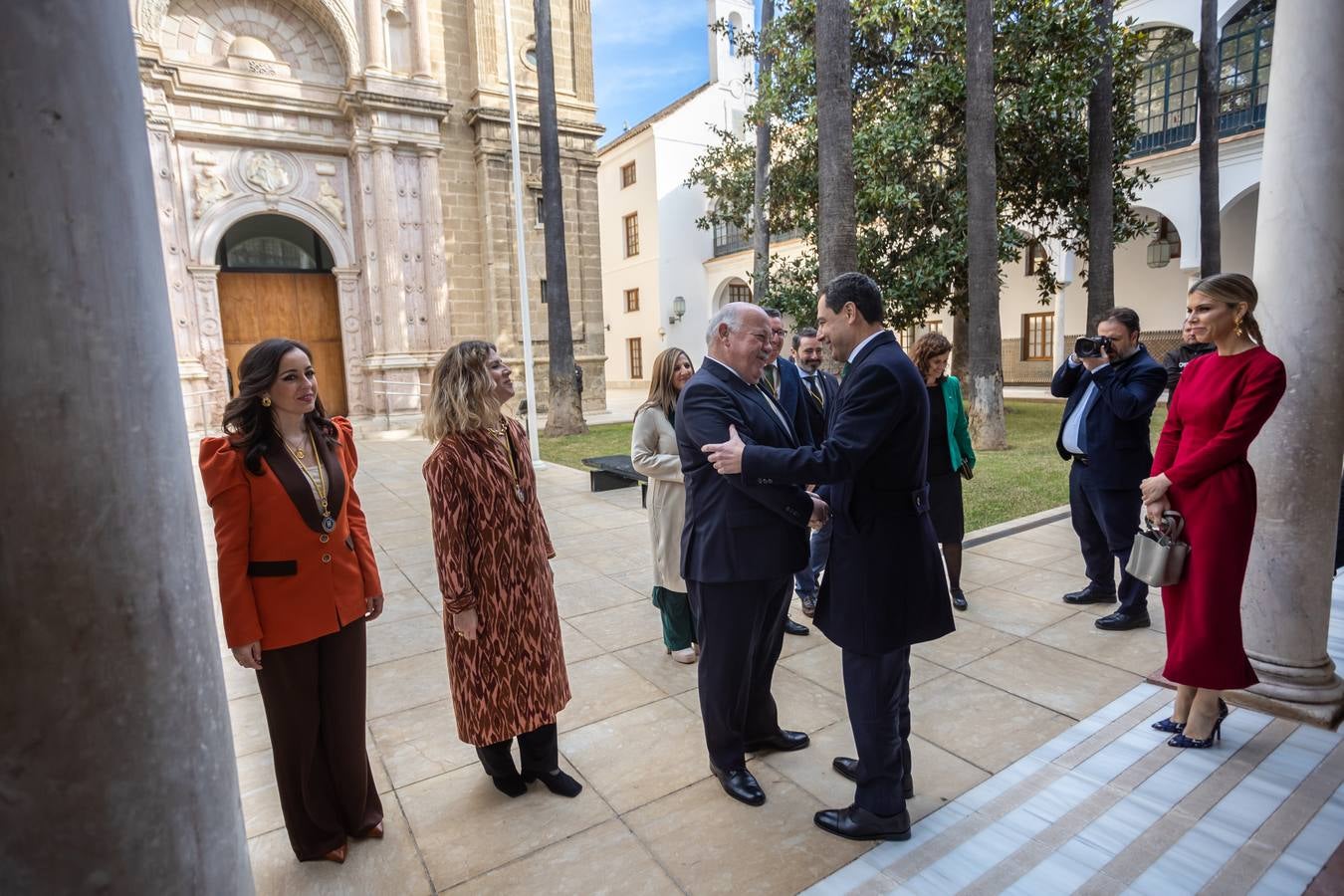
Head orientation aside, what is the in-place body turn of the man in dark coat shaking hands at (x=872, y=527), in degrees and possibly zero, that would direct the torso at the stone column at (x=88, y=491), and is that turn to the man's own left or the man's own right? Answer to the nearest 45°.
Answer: approximately 45° to the man's own left

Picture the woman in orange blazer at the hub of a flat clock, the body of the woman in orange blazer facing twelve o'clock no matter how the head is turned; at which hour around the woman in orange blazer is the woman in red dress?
The woman in red dress is roughly at 11 o'clock from the woman in orange blazer.

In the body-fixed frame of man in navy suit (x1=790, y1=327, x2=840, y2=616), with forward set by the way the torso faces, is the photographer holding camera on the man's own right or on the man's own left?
on the man's own left

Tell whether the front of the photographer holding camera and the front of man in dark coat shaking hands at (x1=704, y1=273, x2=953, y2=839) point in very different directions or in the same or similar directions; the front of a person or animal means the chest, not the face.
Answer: same or similar directions

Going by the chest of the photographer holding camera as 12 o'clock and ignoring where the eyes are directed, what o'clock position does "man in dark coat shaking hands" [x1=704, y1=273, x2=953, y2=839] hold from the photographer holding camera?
The man in dark coat shaking hands is roughly at 11 o'clock from the photographer holding camera.

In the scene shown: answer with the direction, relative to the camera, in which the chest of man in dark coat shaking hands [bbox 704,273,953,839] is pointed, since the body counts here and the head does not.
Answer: to the viewer's left

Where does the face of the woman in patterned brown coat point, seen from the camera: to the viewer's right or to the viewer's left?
to the viewer's right

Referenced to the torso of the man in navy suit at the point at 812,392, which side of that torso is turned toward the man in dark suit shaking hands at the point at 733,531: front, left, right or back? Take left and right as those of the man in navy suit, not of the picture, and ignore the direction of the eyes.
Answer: front

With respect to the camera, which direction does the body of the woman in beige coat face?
to the viewer's right

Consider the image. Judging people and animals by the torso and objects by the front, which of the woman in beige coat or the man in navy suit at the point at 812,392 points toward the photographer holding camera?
the woman in beige coat

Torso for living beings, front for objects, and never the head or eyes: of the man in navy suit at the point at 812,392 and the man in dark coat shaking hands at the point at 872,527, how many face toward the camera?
1

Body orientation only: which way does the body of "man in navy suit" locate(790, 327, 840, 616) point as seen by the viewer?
toward the camera

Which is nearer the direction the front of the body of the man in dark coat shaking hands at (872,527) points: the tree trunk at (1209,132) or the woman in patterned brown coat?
the woman in patterned brown coat

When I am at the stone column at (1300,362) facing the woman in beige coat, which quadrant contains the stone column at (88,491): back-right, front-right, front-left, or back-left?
front-left

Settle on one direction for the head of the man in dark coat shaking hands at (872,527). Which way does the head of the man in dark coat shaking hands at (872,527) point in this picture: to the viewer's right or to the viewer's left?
to the viewer's left

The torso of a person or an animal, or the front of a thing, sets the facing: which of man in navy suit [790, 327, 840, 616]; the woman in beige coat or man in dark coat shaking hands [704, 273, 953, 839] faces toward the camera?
the man in navy suit

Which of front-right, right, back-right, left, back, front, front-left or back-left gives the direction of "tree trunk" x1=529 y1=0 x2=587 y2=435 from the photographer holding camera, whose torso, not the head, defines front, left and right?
right

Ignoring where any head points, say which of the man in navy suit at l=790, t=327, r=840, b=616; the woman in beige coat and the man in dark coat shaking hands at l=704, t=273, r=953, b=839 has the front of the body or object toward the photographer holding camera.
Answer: the woman in beige coat

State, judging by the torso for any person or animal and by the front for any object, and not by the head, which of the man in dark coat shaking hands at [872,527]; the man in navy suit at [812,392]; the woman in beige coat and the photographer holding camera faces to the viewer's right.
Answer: the woman in beige coat
